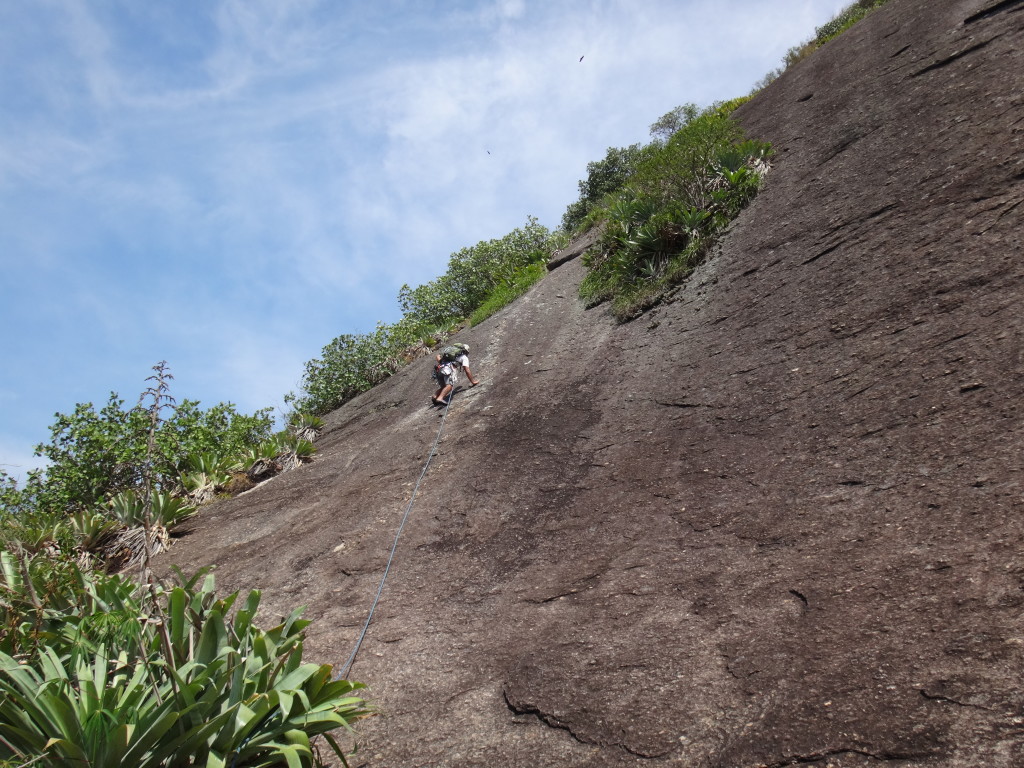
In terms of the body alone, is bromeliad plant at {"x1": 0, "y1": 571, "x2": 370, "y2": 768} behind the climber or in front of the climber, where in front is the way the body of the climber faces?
behind

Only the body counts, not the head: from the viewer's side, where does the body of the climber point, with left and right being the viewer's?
facing away from the viewer and to the right of the viewer
